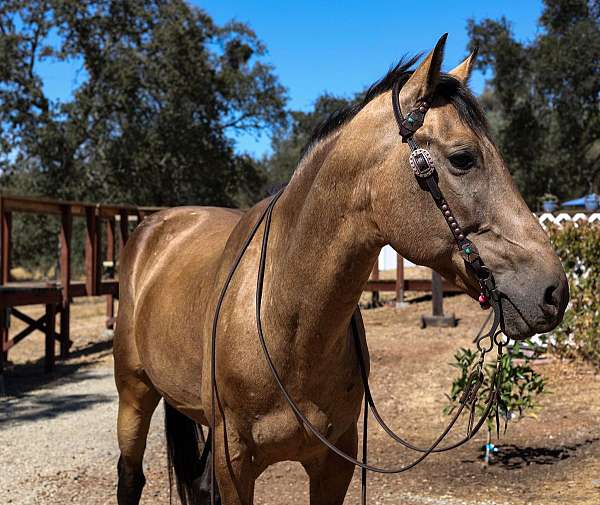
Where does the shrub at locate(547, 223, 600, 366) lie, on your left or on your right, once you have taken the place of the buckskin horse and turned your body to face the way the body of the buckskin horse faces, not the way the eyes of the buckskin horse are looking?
on your left

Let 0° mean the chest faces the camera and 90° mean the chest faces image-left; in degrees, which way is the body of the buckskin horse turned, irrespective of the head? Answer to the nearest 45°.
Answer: approximately 315°

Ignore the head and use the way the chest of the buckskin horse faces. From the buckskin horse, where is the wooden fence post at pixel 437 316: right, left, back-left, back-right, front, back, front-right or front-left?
back-left

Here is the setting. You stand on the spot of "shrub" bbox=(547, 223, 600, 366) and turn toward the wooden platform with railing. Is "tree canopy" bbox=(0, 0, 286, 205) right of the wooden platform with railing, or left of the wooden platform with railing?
right

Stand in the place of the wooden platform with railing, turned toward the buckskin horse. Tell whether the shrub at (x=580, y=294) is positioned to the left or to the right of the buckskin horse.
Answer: left

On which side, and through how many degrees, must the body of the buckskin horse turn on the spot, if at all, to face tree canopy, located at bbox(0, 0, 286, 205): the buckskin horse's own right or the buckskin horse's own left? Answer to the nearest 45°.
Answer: approximately 135° to the buckskin horse's own left

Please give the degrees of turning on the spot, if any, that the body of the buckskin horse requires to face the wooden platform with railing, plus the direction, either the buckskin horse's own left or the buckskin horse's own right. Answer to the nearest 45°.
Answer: approximately 180°

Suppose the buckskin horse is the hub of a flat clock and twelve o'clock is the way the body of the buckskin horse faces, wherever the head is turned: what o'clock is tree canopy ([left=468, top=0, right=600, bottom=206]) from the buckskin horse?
The tree canopy is roughly at 8 o'clock from the buckskin horse.
